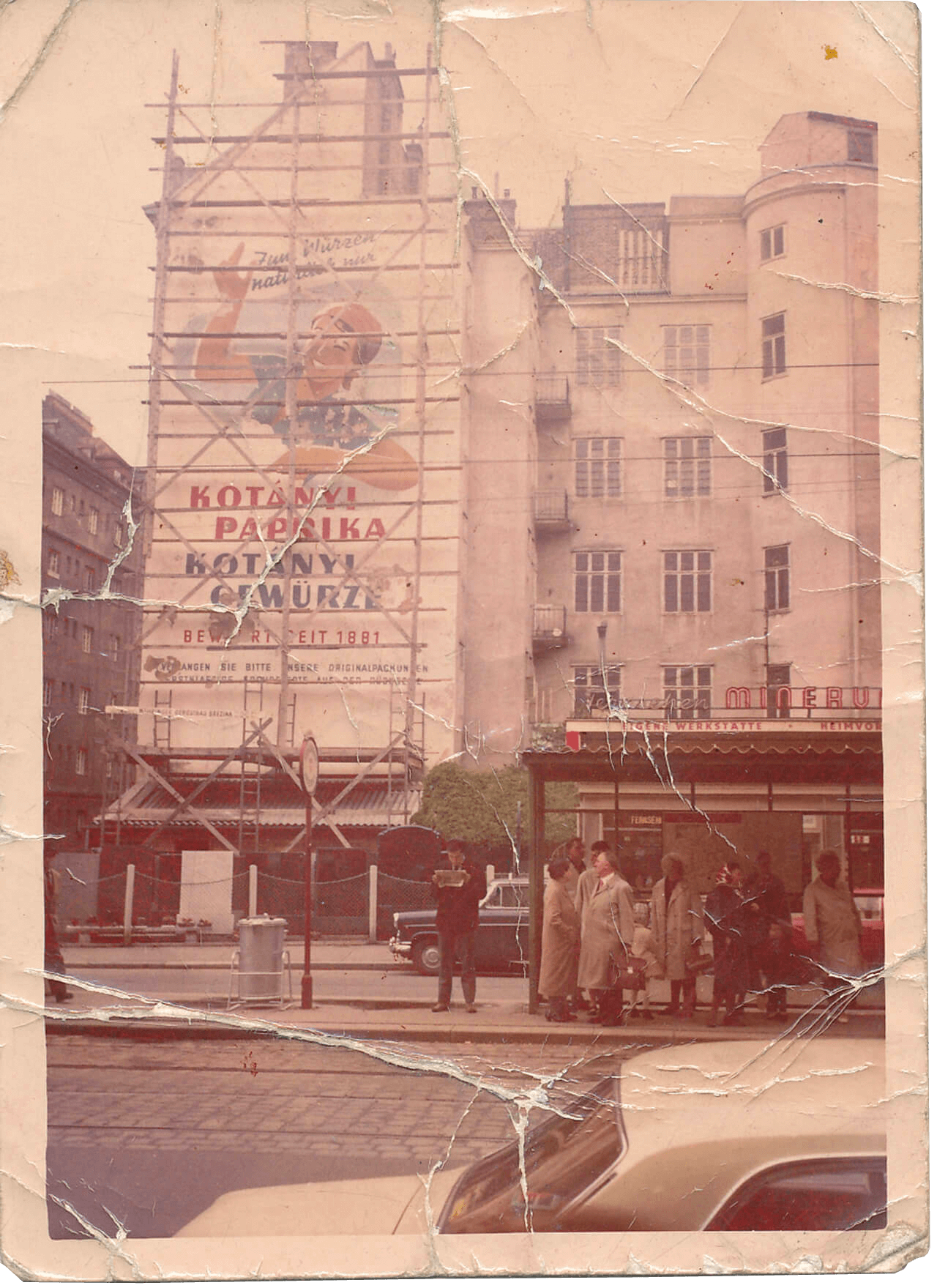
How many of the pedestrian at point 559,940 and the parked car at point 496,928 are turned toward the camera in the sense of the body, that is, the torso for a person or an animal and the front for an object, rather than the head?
0

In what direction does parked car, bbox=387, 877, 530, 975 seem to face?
to the viewer's left
